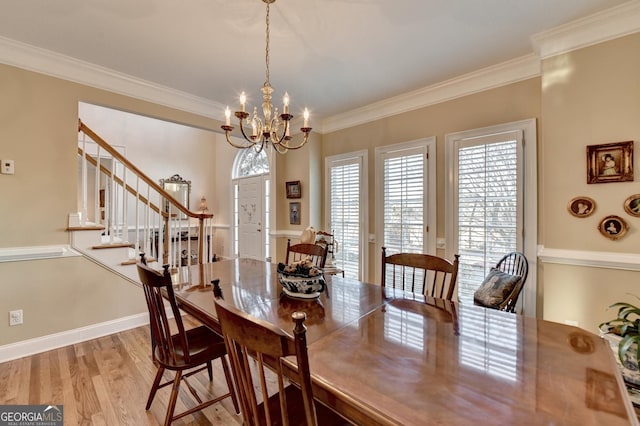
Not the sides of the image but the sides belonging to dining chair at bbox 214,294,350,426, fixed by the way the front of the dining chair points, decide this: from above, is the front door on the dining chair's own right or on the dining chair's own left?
on the dining chair's own left

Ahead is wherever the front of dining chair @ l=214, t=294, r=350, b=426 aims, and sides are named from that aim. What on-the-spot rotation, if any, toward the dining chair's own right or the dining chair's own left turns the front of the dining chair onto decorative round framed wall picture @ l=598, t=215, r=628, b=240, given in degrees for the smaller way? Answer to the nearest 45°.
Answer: approximately 45° to the dining chair's own right

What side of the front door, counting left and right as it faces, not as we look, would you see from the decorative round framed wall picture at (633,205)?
left

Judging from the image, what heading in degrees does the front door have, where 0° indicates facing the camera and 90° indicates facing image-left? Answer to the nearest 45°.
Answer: approximately 45°

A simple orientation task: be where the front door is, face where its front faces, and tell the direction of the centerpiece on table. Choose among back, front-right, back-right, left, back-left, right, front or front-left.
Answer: front-left

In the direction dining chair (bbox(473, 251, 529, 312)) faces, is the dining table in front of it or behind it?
in front

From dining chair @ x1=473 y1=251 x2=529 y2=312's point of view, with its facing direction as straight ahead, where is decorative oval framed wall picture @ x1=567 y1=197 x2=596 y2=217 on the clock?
The decorative oval framed wall picture is roughly at 6 o'clock from the dining chair.

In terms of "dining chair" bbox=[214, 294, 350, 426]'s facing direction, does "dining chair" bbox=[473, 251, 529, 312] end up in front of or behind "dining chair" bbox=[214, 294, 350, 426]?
in front

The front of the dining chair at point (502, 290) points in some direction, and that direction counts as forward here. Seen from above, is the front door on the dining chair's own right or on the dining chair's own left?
on the dining chair's own right

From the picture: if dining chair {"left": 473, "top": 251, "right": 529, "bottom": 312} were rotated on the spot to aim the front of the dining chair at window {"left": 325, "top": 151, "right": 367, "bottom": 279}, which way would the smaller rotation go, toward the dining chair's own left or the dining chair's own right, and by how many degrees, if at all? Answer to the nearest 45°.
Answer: approximately 90° to the dining chair's own right

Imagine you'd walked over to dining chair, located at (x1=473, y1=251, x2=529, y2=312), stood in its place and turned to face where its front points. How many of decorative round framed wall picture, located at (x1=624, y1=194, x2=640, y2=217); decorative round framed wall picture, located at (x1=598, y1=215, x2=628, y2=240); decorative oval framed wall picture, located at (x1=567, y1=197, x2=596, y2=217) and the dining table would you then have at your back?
3

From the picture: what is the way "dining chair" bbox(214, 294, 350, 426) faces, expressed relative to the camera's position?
facing away from the viewer and to the right of the viewer

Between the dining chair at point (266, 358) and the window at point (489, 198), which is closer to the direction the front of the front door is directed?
the dining chair

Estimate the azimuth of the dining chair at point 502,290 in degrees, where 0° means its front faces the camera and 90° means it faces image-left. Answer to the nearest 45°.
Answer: approximately 45°
